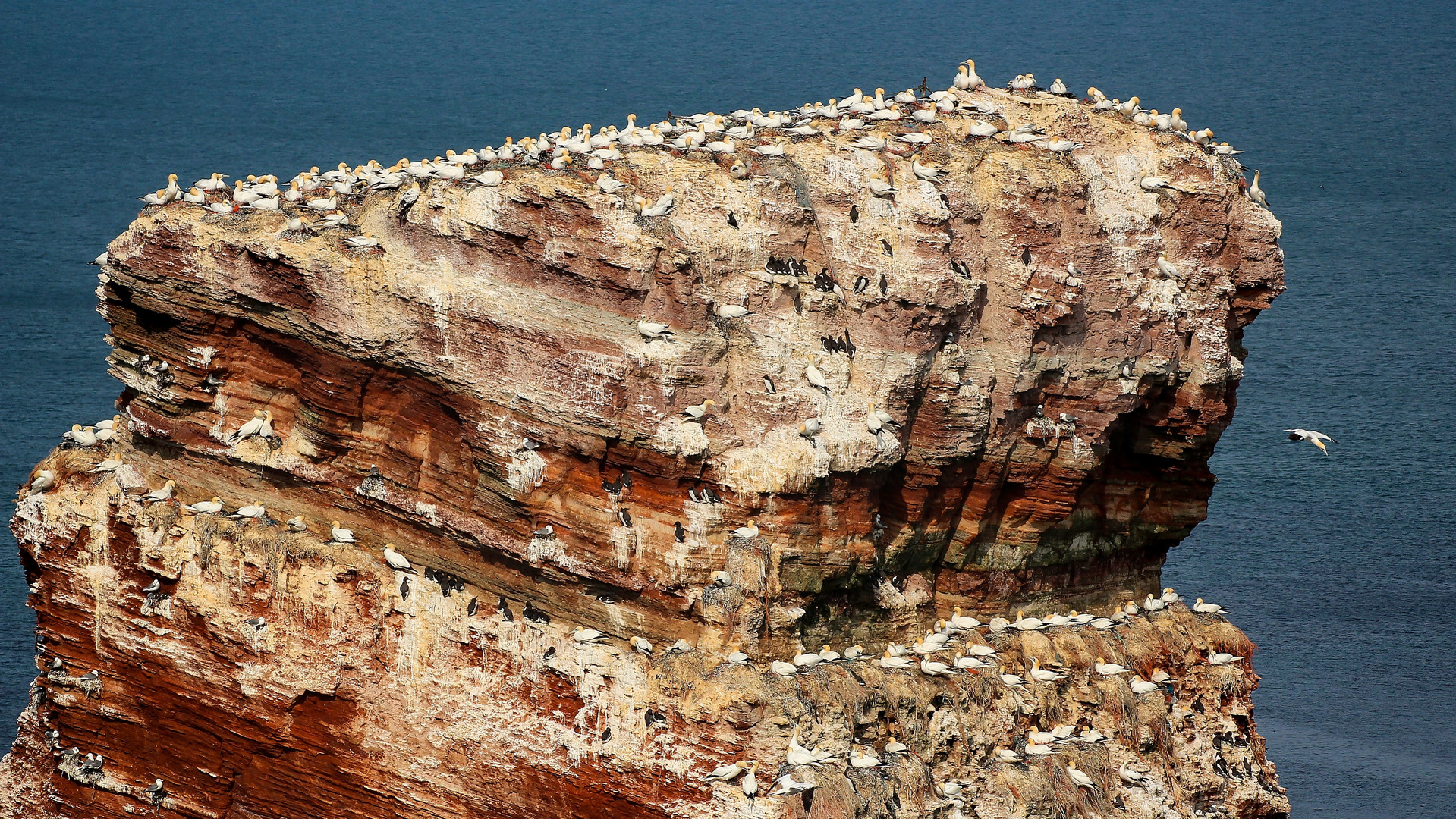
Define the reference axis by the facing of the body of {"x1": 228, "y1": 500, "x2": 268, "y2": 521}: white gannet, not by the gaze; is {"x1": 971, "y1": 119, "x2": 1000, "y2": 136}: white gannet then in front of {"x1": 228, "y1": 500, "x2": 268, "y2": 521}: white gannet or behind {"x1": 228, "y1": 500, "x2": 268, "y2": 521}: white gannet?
in front

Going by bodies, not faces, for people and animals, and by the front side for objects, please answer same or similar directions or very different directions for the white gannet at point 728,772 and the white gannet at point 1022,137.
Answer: very different directions

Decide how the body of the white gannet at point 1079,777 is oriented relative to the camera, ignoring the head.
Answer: to the viewer's left

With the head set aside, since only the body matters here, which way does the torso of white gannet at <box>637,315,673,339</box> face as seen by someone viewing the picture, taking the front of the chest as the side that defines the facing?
to the viewer's left

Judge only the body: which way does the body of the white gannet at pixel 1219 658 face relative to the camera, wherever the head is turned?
to the viewer's left

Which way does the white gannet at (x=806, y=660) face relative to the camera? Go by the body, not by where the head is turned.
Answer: to the viewer's left
